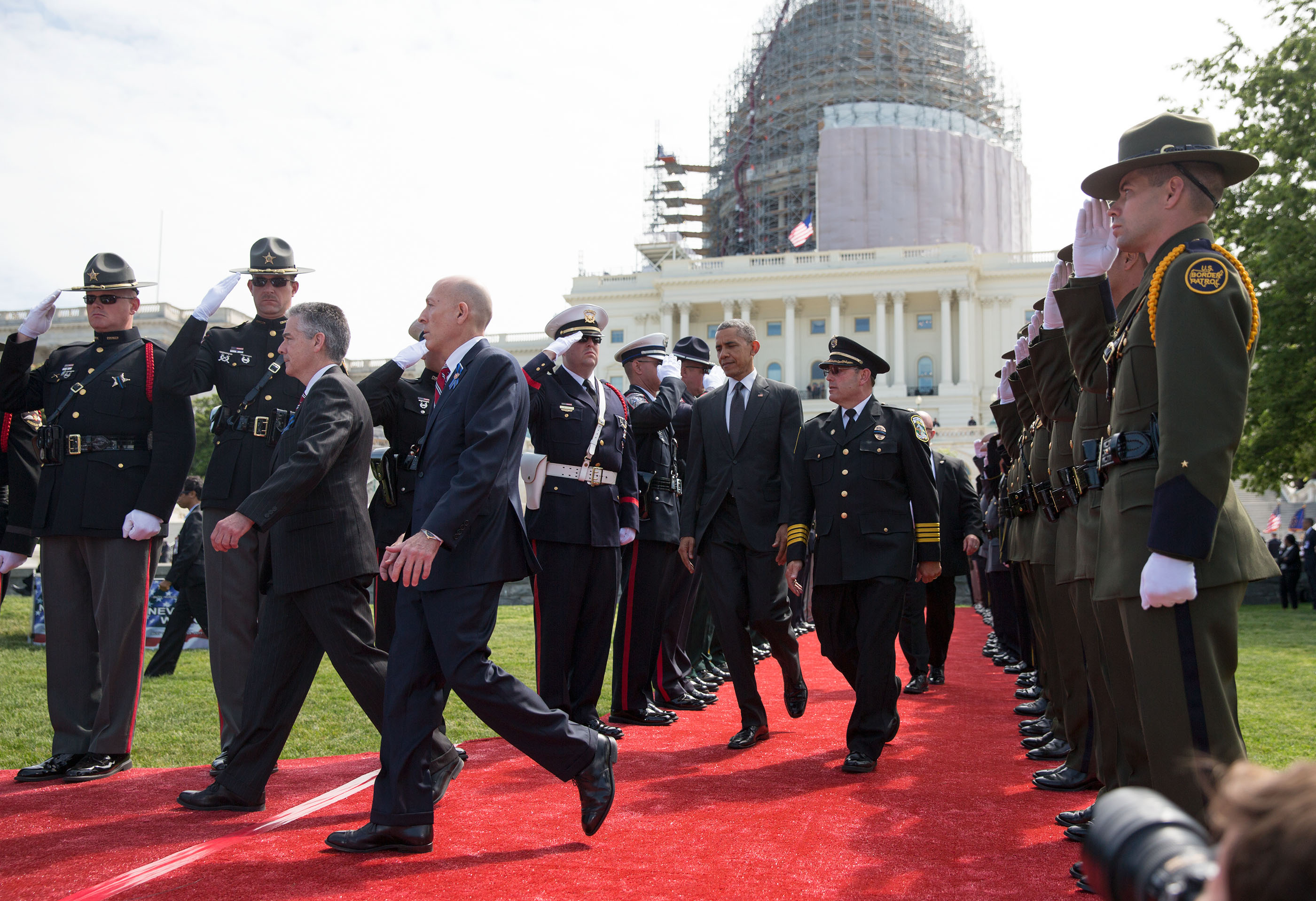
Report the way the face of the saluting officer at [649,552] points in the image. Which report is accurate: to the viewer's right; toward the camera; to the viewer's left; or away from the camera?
to the viewer's right

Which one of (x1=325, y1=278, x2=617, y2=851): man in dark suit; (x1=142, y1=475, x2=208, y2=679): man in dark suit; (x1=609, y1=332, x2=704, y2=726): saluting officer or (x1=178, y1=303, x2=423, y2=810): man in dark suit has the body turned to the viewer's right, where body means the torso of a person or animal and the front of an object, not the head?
the saluting officer

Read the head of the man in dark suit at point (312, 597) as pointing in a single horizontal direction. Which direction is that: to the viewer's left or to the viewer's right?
to the viewer's left

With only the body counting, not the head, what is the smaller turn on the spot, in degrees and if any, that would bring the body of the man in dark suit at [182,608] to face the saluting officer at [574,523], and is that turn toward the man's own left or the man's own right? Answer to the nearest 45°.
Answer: approximately 90° to the man's own left

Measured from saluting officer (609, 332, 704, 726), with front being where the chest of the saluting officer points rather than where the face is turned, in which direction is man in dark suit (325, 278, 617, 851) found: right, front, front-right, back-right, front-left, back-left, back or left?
right

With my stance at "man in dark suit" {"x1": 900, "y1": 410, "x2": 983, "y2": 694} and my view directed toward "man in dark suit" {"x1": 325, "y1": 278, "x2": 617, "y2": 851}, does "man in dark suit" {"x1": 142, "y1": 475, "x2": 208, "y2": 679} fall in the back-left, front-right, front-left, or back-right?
front-right

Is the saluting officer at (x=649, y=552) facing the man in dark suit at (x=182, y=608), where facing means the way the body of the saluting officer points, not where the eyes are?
no

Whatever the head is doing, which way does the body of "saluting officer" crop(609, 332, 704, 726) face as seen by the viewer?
to the viewer's right

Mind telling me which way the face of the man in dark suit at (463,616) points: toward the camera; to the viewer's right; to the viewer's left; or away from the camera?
to the viewer's left

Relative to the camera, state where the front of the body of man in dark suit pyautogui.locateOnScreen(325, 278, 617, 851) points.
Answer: to the viewer's left

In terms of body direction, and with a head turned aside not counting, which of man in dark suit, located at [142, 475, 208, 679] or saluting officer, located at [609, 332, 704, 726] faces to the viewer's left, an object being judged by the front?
the man in dark suit

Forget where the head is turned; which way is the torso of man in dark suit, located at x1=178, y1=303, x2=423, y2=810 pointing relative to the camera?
to the viewer's left

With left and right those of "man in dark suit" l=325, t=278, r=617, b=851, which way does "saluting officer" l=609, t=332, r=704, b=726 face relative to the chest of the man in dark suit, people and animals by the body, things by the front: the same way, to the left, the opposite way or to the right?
the opposite way

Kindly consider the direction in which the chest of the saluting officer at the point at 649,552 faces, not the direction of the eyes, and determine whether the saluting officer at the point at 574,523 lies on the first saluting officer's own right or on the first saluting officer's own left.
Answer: on the first saluting officer's own right

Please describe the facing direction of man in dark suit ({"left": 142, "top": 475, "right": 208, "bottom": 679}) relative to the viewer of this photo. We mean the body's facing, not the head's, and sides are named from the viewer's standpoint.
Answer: facing to the left of the viewer
